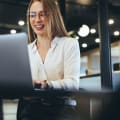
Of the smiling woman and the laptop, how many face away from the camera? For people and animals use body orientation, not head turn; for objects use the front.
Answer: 1

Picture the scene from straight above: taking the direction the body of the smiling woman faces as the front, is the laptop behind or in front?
in front

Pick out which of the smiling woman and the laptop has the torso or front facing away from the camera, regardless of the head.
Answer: the laptop

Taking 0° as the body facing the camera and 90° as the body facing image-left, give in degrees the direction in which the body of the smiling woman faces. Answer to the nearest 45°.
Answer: approximately 45°

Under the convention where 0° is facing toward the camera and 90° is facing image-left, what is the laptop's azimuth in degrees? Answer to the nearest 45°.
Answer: approximately 180°

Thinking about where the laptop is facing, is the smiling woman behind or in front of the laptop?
in front
